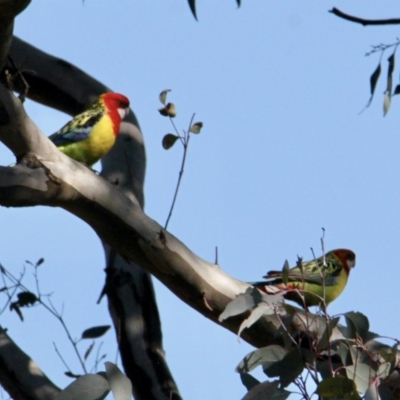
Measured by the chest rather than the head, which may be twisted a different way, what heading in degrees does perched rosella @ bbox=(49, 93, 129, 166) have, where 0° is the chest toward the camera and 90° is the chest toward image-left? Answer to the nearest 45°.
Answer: approximately 270°

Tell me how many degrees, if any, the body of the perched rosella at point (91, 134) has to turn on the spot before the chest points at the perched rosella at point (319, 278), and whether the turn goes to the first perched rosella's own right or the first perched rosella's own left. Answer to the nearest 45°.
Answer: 0° — it already faces it

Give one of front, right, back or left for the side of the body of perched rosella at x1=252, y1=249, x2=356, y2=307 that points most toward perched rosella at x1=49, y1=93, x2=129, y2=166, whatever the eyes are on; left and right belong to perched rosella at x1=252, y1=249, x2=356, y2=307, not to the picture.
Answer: back

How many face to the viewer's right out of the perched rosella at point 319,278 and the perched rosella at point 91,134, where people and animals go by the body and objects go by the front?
2

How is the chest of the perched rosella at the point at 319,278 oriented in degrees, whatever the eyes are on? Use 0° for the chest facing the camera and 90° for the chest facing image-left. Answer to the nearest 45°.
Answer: approximately 270°
